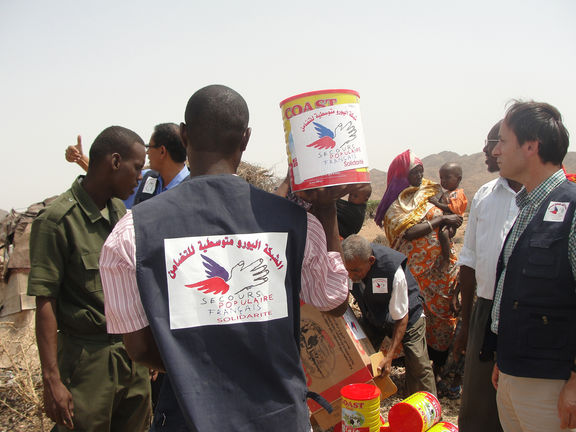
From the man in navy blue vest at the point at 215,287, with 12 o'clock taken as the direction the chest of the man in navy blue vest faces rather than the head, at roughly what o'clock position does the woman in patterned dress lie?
The woman in patterned dress is roughly at 1 o'clock from the man in navy blue vest.

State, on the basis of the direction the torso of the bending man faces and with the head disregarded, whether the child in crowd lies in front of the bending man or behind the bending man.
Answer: behind

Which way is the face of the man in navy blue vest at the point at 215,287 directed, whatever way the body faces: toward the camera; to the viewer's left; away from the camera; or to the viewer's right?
away from the camera

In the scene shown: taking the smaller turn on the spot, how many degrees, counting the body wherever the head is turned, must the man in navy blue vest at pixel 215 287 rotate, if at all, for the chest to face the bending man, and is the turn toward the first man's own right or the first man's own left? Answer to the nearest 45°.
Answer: approximately 45° to the first man's own right

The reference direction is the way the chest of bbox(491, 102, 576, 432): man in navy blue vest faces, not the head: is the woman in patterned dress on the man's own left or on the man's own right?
on the man's own right

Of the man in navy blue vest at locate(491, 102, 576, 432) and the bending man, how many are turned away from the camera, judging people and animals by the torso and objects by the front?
0

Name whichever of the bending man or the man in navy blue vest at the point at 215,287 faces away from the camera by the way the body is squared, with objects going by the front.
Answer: the man in navy blue vest

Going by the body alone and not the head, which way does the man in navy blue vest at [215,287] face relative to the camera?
away from the camera

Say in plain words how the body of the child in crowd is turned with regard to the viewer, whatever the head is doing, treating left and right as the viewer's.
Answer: facing the viewer and to the left of the viewer

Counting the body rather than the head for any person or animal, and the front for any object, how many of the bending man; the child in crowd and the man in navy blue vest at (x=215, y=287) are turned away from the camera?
1

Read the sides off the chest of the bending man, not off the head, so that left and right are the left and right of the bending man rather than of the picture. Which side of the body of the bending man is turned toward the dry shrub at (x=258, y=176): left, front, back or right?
right

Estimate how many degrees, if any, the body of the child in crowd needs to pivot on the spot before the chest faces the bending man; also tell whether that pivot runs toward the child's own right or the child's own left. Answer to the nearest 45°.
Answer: approximately 45° to the child's own left

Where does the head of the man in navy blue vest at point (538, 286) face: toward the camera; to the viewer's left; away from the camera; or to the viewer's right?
to the viewer's left

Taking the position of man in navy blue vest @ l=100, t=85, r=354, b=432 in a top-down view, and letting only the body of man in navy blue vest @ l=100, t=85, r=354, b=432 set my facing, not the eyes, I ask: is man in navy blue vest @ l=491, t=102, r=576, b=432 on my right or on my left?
on my right

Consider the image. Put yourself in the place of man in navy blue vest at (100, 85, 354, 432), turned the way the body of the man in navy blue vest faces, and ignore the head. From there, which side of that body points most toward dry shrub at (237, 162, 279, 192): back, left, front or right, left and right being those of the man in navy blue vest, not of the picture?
front

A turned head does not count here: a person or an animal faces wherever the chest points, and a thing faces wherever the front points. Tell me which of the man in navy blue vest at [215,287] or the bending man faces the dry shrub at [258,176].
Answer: the man in navy blue vest
